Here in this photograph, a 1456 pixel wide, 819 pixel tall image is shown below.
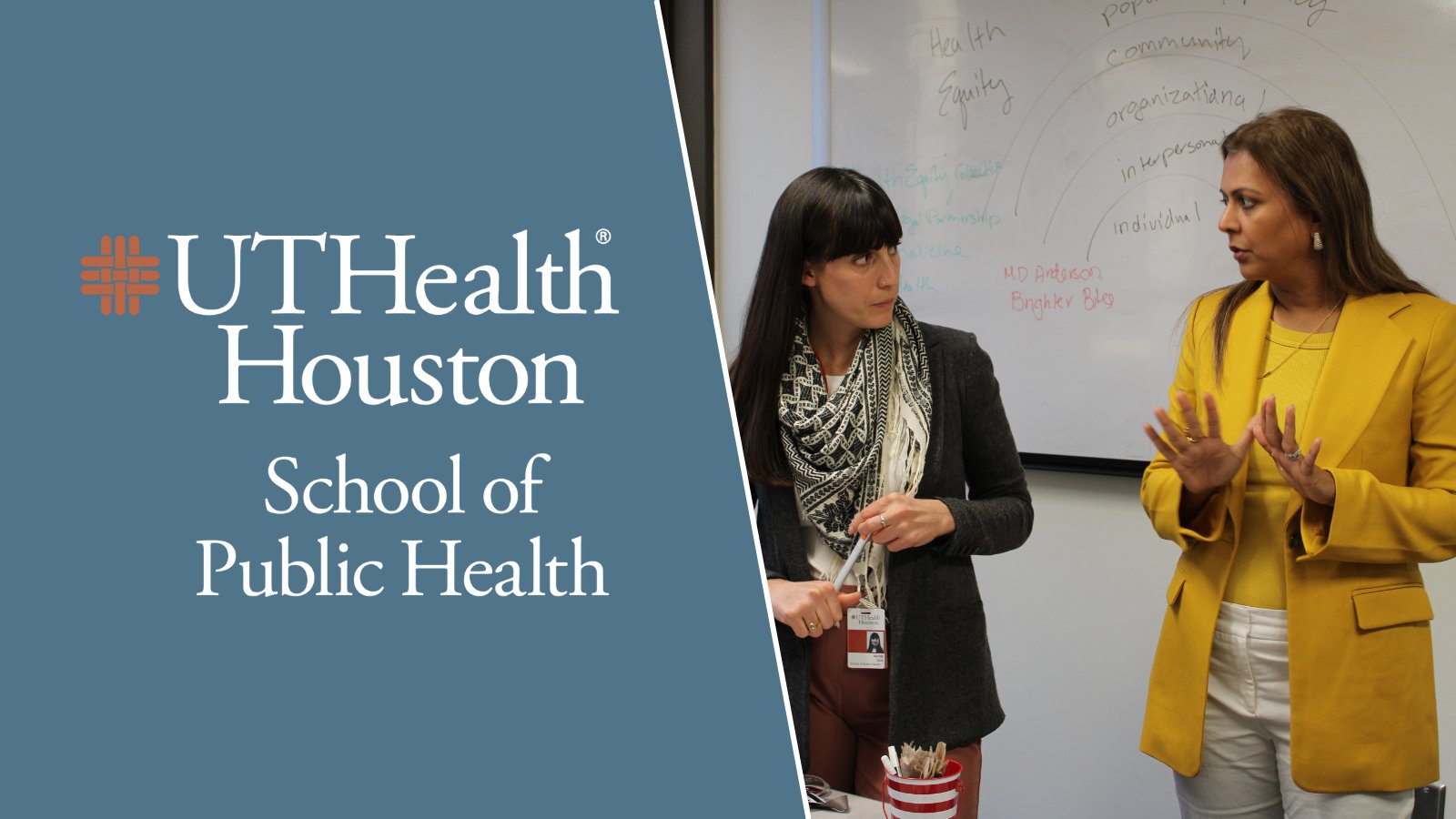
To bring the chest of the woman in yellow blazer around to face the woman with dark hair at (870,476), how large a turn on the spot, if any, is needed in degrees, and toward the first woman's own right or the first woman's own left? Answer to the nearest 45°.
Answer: approximately 45° to the first woman's own right

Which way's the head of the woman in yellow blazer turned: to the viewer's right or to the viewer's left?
to the viewer's left

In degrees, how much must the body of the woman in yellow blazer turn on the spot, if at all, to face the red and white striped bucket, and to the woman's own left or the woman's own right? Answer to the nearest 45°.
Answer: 0° — they already face it

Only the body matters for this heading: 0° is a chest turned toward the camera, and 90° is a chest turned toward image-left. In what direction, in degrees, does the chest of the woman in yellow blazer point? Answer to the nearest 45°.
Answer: approximately 45°
